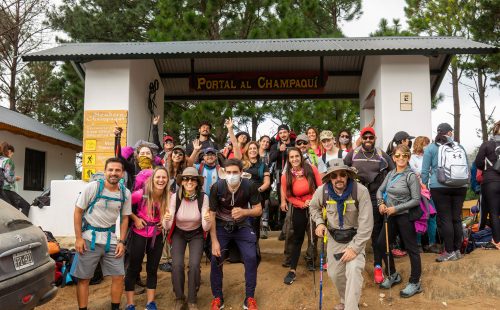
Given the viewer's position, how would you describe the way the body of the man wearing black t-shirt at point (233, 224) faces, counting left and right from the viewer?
facing the viewer

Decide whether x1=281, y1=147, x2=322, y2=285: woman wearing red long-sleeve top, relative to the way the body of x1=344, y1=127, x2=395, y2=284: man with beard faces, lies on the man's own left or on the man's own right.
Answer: on the man's own right

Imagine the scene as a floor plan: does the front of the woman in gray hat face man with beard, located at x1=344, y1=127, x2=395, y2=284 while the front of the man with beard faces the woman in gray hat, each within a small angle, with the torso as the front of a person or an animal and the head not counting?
no

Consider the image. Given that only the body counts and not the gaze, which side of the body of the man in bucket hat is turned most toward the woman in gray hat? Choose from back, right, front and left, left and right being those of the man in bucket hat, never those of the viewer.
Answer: right

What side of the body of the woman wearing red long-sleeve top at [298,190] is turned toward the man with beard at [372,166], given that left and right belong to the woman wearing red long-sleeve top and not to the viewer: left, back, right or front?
left

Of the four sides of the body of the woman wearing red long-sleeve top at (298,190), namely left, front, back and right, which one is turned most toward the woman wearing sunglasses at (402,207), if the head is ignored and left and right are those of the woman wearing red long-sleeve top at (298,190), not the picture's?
left

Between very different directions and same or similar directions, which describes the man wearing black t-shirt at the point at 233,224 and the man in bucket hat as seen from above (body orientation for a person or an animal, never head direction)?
same or similar directions

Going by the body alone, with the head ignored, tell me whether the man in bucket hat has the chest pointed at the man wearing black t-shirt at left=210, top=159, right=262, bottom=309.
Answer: no

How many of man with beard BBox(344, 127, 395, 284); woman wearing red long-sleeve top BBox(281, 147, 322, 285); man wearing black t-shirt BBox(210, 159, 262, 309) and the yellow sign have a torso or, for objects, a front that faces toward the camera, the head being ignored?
4

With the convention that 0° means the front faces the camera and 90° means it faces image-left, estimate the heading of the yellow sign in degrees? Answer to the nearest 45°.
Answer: approximately 0°

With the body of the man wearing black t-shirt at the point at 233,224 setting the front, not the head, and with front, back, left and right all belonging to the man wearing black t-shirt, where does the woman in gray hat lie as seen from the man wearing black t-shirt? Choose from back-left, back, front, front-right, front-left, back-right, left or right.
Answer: right

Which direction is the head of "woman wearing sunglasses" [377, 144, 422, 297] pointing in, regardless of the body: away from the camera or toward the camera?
toward the camera

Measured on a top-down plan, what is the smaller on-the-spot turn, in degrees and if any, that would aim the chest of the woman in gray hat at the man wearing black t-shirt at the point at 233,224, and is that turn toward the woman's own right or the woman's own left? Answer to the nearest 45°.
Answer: approximately 90° to the woman's own left

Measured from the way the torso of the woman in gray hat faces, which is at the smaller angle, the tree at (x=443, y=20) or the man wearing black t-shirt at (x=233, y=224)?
the man wearing black t-shirt

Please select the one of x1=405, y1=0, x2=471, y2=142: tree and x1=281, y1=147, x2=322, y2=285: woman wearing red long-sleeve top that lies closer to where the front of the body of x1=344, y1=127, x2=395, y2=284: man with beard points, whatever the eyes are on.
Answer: the woman wearing red long-sleeve top

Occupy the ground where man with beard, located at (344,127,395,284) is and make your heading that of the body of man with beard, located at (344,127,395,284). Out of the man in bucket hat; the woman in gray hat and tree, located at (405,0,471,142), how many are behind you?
1

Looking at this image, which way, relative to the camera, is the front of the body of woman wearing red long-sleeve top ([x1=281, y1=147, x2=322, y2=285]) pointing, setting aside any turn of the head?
toward the camera

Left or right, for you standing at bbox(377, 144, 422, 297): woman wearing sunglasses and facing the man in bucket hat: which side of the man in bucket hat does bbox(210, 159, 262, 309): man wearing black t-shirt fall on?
right

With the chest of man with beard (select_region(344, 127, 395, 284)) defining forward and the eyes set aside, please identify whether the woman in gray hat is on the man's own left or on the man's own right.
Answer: on the man's own right

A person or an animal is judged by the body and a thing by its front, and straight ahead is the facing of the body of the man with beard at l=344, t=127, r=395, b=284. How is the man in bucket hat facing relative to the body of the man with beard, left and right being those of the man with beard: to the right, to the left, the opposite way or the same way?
the same way
